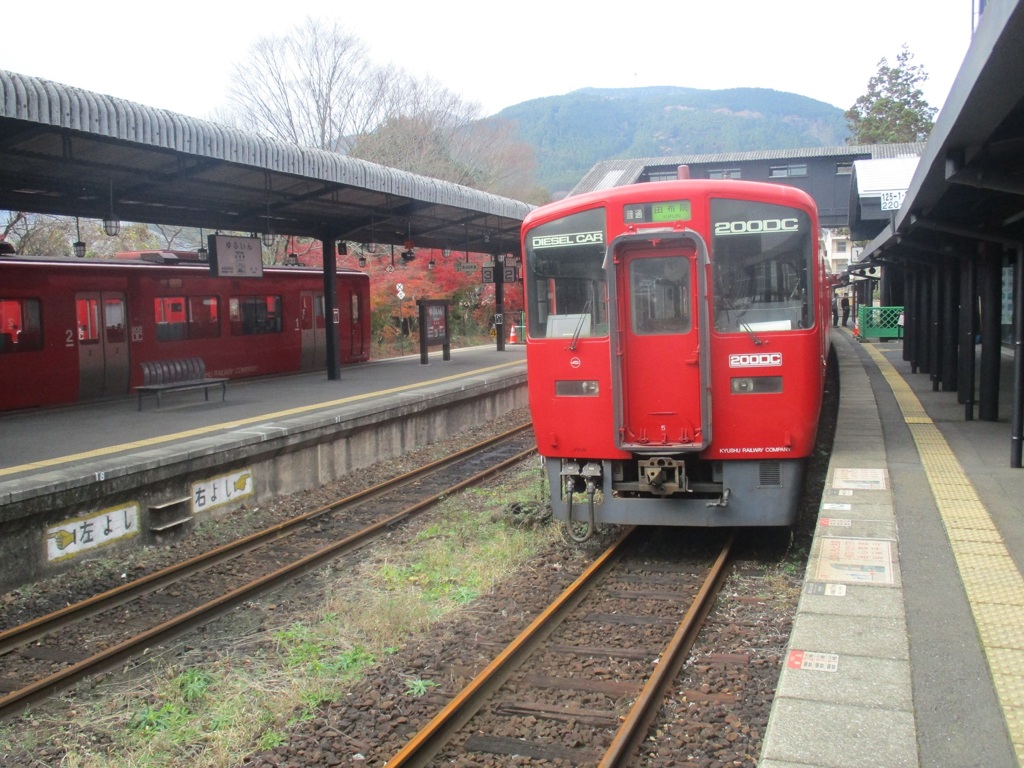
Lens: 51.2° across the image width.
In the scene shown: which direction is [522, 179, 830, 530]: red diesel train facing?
toward the camera

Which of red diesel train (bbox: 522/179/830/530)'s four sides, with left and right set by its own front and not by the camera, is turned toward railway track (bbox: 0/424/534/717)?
right

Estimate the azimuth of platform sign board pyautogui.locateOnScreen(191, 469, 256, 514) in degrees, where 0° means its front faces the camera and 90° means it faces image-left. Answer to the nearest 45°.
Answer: approximately 315°

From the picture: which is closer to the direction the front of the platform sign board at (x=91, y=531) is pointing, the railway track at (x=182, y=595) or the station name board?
the railway track

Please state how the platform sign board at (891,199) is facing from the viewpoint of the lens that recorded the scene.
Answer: facing the viewer

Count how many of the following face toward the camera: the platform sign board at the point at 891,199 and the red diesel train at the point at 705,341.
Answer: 2

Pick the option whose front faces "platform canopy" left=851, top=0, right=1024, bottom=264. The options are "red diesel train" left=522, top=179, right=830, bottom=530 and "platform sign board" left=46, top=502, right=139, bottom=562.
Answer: the platform sign board

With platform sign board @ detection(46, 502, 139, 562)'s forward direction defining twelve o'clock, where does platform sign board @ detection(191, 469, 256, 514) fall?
platform sign board @ detection(191, 469, 256, 514) is roughly at 9 o'clock from platform sign board @ detection(46, 502, 139, 562).

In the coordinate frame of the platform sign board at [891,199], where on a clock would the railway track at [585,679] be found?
The railway track is roughly at 12 o'clock from the platform sign board.

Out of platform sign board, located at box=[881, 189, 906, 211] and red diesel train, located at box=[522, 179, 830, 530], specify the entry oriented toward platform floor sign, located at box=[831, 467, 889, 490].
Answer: platform sign board, located at box=[881, 189, 906, 211]

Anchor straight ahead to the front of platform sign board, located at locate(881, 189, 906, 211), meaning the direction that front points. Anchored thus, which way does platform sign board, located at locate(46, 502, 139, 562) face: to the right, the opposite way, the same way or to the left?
to the left

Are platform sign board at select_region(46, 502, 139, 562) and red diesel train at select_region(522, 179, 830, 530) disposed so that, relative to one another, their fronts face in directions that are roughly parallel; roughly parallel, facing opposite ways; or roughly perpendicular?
roughly perpendicular

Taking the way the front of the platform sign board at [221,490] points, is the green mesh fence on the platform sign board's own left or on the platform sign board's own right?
on the platform sign board's own left

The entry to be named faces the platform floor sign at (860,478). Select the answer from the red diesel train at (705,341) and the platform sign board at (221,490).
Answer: the platform sign board at (221,490)

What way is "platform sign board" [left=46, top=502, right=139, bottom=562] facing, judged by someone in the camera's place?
facing the viewer and to the right of the viewer

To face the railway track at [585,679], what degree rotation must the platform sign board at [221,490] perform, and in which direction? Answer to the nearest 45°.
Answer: approximately 45° to its right

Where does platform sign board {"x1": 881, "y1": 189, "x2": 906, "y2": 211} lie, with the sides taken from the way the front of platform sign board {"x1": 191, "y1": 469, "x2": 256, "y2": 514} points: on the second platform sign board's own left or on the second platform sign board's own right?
on the second platform sign board's own left
